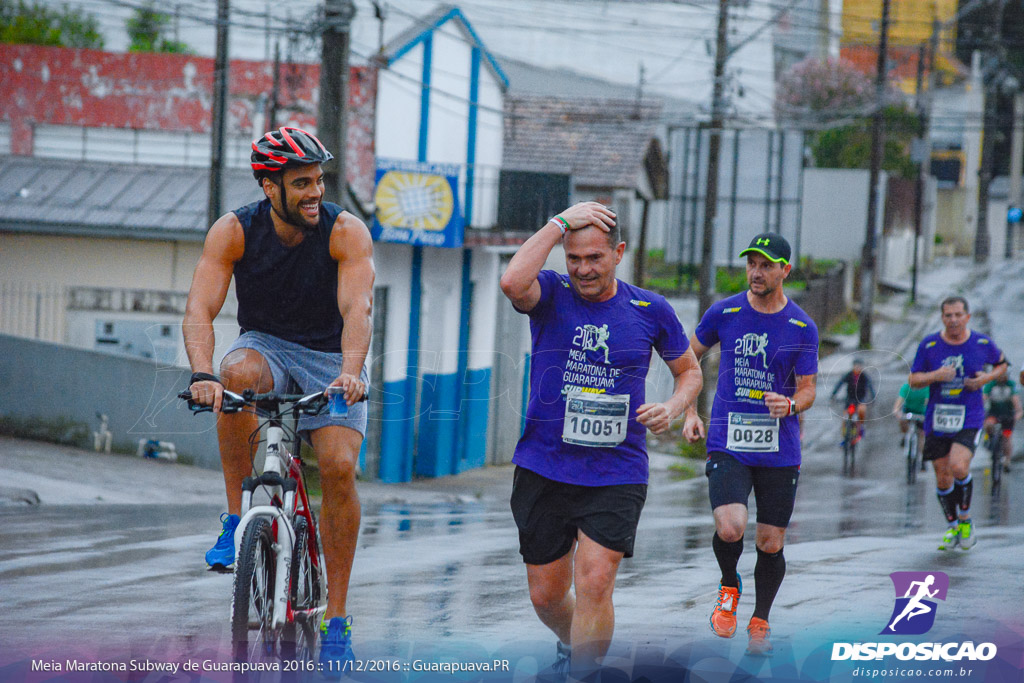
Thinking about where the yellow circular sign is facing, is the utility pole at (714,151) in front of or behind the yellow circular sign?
behind

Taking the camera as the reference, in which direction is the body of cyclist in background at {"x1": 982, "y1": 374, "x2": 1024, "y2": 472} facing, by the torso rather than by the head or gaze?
toward the camera

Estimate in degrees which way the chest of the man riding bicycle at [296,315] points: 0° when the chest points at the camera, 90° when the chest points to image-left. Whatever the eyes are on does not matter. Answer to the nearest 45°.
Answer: approximately 0°

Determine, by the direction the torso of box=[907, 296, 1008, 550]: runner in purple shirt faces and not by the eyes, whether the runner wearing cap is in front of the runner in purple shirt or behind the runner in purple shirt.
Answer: in front

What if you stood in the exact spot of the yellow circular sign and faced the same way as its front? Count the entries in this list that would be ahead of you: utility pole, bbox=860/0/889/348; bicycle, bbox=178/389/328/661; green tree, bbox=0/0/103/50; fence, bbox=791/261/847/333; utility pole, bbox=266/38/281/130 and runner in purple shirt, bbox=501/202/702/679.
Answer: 2

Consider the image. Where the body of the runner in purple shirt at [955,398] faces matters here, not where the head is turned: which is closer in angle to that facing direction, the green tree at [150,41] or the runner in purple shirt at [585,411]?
the runner in purple shirt

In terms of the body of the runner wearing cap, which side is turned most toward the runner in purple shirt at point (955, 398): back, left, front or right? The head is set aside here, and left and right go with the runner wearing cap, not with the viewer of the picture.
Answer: back

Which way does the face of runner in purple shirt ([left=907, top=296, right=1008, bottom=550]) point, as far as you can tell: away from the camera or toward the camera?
toward the camera

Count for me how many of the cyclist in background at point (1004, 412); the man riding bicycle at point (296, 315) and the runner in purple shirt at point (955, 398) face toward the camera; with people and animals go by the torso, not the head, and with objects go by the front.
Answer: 3

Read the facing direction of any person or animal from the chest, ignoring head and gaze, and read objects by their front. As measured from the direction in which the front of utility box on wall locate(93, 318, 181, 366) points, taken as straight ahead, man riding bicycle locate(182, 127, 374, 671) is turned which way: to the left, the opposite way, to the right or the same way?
the same way

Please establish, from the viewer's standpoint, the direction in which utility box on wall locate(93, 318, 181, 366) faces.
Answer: facing the viewer

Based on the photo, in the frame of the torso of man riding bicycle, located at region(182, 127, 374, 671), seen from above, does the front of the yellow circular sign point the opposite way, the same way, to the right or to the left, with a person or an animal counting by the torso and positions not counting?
the same way

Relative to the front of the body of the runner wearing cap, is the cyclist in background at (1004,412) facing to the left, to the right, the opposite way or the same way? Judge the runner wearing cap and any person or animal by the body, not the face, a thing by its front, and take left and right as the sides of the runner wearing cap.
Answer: the same way

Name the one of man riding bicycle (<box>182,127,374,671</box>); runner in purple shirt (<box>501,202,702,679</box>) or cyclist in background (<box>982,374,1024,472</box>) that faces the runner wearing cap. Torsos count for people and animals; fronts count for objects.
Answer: the cyclist in background

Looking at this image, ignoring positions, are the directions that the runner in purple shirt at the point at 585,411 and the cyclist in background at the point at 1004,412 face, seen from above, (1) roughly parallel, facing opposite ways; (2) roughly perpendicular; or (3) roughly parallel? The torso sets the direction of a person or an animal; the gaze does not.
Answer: roughly parallel

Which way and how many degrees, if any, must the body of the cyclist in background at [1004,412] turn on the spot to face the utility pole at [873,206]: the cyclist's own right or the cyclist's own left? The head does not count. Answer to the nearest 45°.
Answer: approximately 180°

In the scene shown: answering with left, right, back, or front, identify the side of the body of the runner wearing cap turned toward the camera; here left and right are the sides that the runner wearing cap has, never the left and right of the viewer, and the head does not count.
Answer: front
